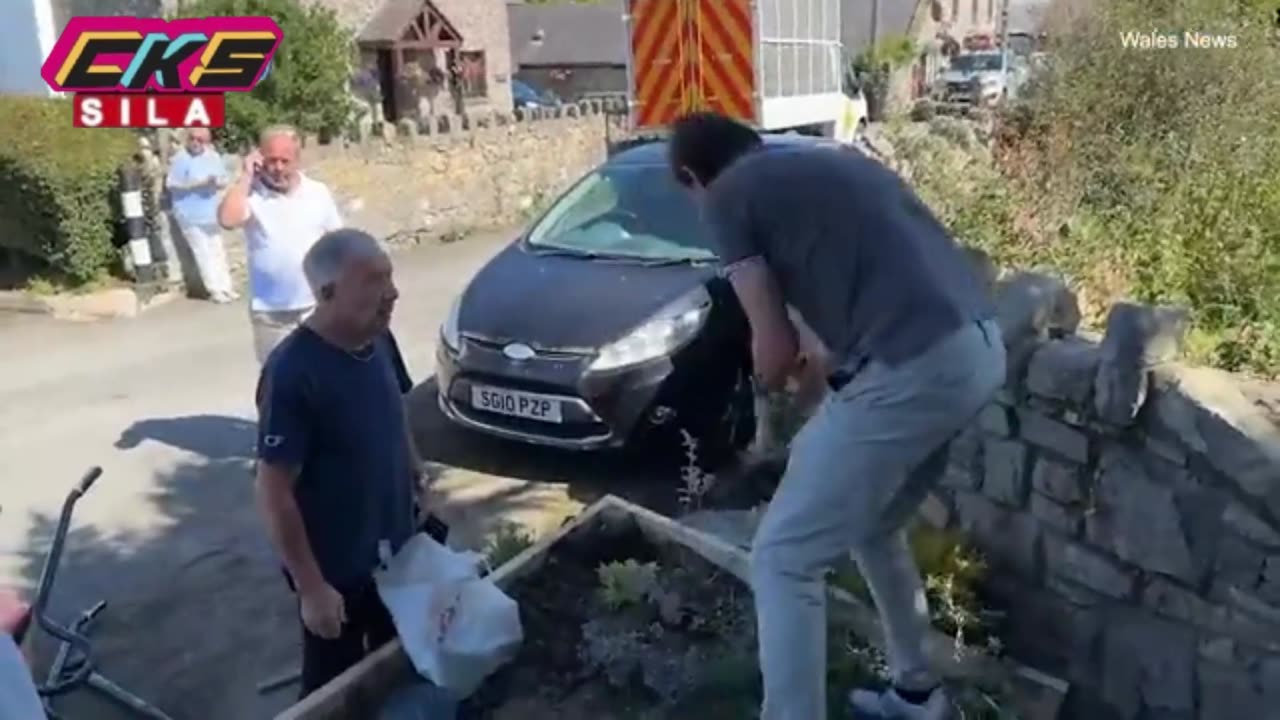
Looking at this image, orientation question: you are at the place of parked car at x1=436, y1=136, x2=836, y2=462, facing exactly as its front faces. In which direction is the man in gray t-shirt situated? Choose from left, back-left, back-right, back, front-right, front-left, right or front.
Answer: front-left

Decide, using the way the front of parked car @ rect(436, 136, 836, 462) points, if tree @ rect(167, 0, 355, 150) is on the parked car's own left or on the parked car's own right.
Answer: on the parked car's own right

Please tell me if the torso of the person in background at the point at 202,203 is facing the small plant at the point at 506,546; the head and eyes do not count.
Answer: yes

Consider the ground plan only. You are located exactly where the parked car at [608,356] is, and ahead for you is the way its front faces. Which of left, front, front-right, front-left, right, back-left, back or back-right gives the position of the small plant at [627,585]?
front-left

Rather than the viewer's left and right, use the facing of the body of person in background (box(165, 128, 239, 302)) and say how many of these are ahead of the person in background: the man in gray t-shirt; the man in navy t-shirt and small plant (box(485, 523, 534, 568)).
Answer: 3

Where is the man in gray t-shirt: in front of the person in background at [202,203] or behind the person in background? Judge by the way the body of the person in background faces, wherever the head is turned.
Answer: in front

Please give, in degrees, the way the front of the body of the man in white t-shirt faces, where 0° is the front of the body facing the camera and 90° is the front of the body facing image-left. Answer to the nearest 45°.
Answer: approximately 0°
